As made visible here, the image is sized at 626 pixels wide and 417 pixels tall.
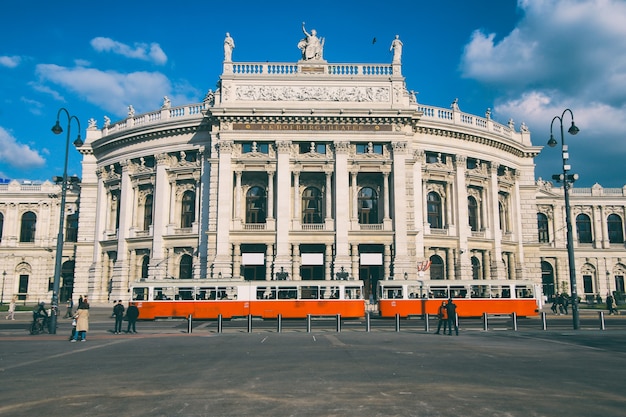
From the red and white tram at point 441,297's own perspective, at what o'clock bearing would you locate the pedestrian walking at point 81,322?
The pedestrian walking is roughly at 10 o'clock from the red and white tram.

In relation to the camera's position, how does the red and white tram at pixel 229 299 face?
facing to the left of the viewer

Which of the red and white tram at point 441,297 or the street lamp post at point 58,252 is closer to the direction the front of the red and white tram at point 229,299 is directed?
the street lamp post

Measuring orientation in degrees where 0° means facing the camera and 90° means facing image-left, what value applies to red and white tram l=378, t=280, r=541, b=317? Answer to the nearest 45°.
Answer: approximately 90°

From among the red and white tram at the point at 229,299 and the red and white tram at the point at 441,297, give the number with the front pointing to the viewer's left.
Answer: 2

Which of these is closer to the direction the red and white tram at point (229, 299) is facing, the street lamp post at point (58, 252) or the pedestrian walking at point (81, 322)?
the street lamp post

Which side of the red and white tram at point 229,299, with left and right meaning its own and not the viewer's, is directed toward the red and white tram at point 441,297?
back

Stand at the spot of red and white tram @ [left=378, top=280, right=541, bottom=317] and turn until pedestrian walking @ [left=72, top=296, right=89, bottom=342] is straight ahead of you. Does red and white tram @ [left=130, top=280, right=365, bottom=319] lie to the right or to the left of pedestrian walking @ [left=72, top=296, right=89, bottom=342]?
right
